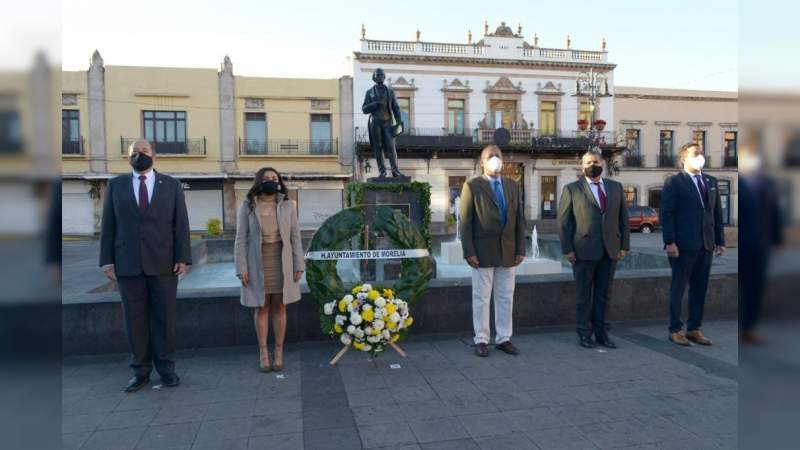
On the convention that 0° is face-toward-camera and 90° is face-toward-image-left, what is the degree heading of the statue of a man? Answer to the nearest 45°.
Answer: approximately 0°

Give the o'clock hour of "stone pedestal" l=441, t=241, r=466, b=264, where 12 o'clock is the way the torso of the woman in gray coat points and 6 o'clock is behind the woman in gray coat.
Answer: The stone pedestal is roughly at 7 o'clock from the woman in gray coat.

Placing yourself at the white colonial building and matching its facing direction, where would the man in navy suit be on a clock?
The man in navy suit is roughly at 12 o'clock from the white colonial building.

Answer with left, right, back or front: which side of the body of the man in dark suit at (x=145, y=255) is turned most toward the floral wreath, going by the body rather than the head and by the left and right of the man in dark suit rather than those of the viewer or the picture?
left

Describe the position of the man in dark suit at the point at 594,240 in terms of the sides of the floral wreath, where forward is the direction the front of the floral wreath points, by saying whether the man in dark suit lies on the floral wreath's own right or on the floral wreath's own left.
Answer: on the floral wreath's own left

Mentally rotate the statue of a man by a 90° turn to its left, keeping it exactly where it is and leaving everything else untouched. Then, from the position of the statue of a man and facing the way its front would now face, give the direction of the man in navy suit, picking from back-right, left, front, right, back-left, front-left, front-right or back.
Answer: front-right

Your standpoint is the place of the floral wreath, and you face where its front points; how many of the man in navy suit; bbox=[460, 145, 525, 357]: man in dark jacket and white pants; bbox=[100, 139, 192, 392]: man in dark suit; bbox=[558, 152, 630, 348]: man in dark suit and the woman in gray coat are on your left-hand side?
3

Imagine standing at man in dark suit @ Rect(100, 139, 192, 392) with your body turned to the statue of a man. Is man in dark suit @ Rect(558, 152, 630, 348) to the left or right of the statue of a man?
right

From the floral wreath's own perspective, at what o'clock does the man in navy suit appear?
The man in navy suit is roughly at 9 o'clock from the floral wreath.
